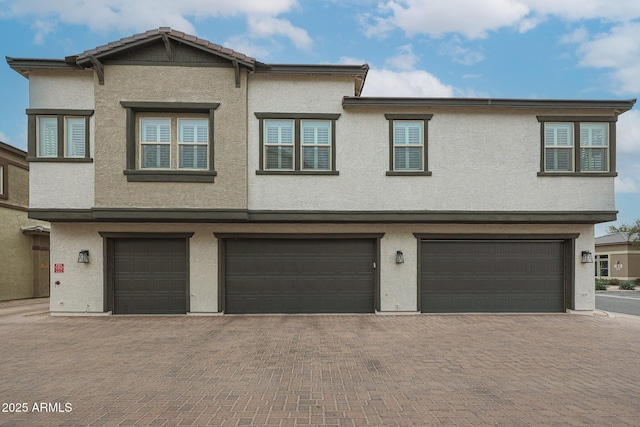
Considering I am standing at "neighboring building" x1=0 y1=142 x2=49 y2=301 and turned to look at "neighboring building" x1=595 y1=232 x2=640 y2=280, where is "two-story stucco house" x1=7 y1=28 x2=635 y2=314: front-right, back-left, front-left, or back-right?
front-right

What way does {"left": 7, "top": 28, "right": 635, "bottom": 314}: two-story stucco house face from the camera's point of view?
toward the camera

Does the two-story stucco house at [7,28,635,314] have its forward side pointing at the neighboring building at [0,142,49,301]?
no

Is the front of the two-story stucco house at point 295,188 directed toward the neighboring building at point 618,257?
no
